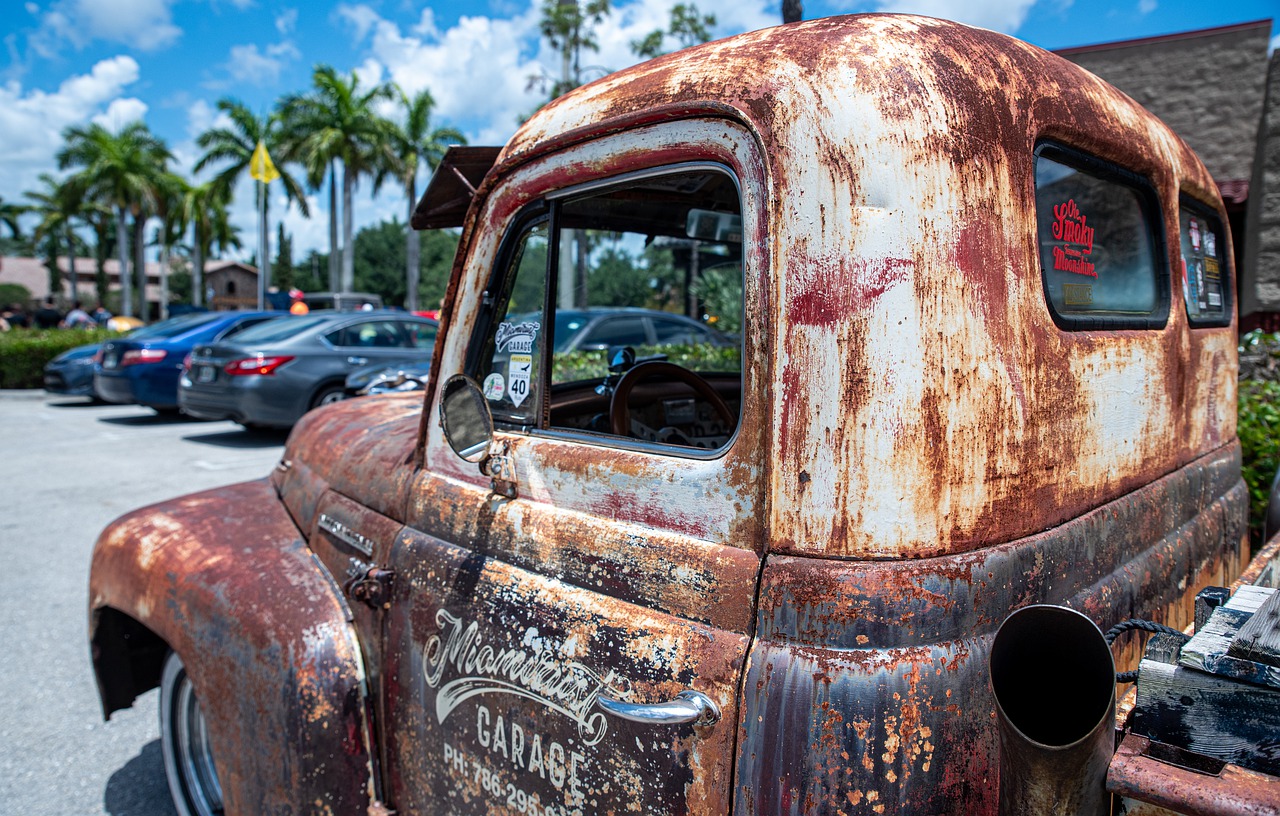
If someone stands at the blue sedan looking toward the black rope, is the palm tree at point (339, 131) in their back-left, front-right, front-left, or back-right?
back-left

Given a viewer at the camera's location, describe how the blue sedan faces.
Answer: facing away from the viewer and to the right of the viewer

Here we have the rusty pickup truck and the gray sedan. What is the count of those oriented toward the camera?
0

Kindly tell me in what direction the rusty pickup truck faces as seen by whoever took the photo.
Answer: facing away from the viewer and to the left of the viewer

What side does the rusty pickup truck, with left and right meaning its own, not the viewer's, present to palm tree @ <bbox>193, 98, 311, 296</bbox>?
front

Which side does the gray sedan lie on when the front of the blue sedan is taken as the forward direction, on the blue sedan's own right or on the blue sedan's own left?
on the blue sedan's own right

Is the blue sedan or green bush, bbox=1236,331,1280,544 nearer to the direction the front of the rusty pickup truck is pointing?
the blue sedan

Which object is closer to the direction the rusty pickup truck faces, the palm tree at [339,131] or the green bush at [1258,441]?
the palm tree

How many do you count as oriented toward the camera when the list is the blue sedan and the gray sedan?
0

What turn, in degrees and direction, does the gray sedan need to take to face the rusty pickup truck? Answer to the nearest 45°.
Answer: approximately 135° to its right

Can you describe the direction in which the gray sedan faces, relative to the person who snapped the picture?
facing away from the viewer and to the right of the viewer

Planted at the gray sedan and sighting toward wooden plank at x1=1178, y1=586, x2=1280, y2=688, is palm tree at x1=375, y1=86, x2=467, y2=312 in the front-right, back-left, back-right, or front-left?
back-left
